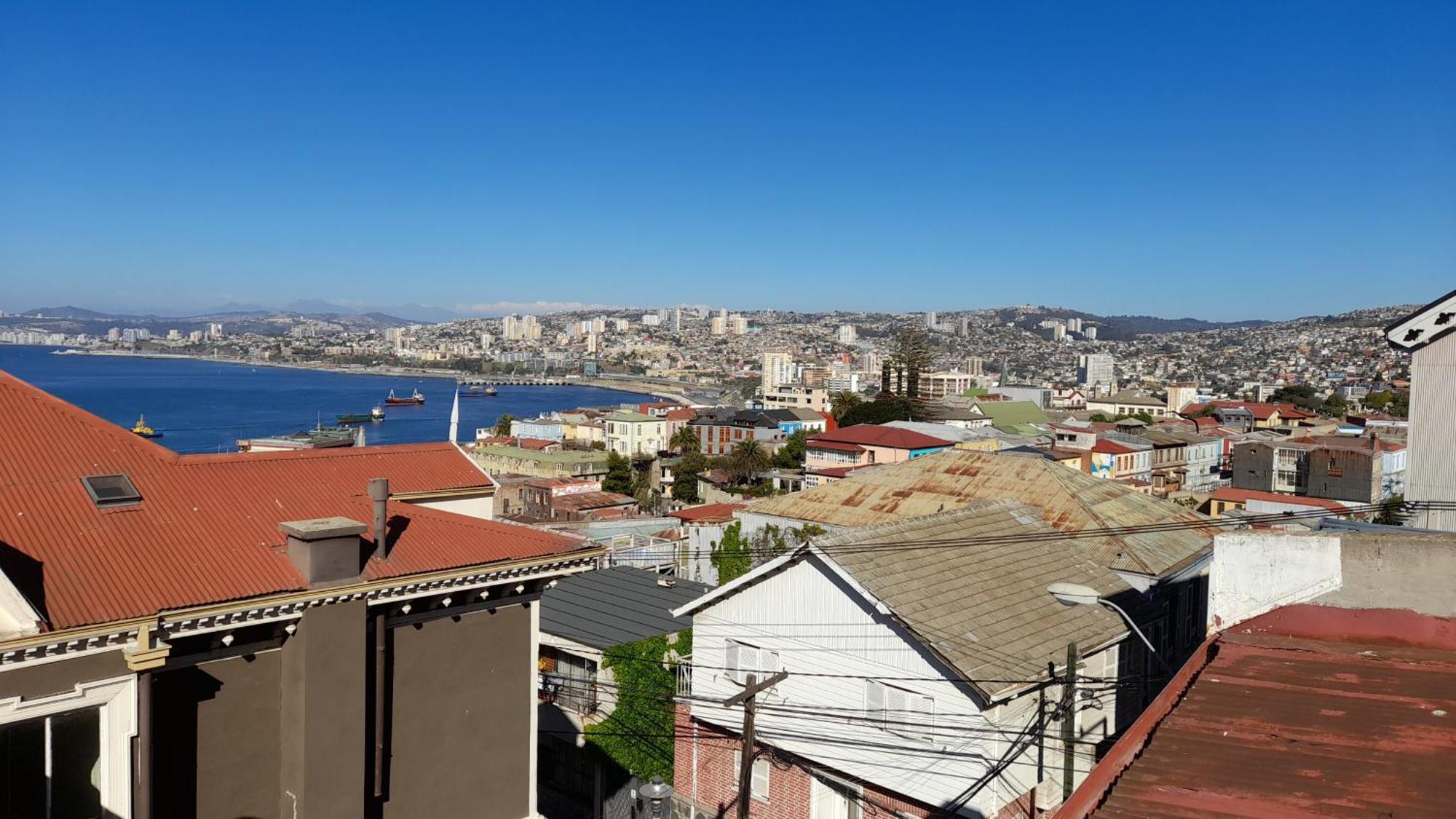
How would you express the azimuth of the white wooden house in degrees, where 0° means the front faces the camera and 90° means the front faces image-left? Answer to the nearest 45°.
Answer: approximately 45°

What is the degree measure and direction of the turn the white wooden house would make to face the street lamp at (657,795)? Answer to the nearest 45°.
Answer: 0° — it already faces it

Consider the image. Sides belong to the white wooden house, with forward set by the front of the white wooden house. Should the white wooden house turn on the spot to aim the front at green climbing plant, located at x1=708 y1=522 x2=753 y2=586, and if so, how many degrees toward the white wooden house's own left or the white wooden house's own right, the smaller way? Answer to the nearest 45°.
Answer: approximately 135° to the white wooden house's own right

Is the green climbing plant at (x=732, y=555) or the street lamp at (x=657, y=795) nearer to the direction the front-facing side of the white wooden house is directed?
the street lamp
